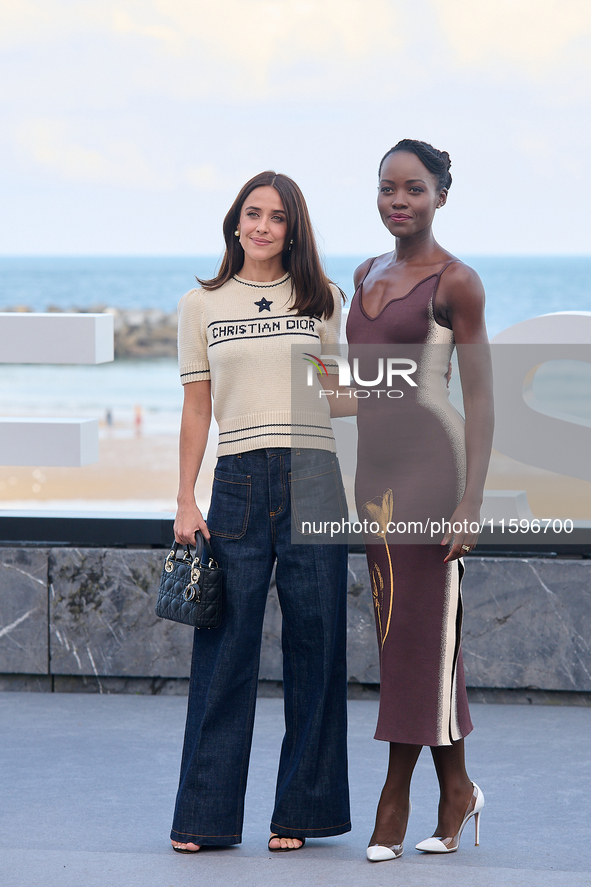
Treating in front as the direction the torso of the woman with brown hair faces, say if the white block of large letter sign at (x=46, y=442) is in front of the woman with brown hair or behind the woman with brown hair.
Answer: behind

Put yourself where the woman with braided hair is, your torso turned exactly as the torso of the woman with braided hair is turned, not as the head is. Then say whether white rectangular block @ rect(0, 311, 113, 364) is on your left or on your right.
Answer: on your right

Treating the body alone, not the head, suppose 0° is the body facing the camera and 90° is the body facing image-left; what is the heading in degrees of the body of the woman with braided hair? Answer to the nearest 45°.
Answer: approximately 45°

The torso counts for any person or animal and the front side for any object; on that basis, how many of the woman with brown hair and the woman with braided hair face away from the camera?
0

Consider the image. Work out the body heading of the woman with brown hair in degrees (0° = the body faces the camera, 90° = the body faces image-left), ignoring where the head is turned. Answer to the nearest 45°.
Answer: approximately 0°
